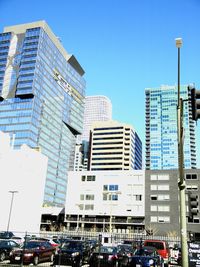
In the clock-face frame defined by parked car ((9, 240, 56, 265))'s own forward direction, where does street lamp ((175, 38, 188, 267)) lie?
The street lamp is roughly at 10 o'clock from the parked car.

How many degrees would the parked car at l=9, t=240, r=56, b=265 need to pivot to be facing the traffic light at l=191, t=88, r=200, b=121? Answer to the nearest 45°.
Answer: approximately 45° to its left

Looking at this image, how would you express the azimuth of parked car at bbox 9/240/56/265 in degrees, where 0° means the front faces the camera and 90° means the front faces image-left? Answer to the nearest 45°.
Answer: approximately 45°

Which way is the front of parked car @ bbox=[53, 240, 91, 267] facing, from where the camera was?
facing the viewer and to the left of the viewer

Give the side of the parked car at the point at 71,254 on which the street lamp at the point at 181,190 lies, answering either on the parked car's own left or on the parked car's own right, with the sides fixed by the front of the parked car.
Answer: on the parked car's own left

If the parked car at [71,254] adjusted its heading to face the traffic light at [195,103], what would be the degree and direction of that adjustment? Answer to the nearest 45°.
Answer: approximately 45° to its left

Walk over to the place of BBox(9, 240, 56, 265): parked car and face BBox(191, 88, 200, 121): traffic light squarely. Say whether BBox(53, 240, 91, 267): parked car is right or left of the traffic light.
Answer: left

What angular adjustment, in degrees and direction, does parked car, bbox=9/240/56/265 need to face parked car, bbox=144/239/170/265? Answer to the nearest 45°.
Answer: approximately 135° to its left

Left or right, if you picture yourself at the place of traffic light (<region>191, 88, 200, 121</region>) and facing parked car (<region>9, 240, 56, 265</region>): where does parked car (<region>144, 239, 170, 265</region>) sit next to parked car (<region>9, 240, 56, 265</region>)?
right

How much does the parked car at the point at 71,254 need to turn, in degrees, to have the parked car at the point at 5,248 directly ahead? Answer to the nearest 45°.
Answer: approximately 90° to its right
